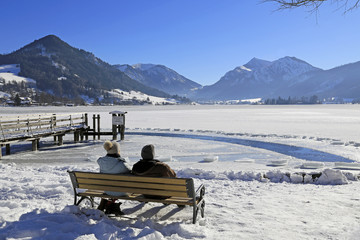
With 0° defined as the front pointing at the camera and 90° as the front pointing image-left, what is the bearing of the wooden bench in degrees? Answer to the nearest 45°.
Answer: approximately 225°

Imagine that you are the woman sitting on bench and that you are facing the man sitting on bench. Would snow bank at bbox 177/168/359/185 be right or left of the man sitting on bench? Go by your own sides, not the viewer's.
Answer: left
